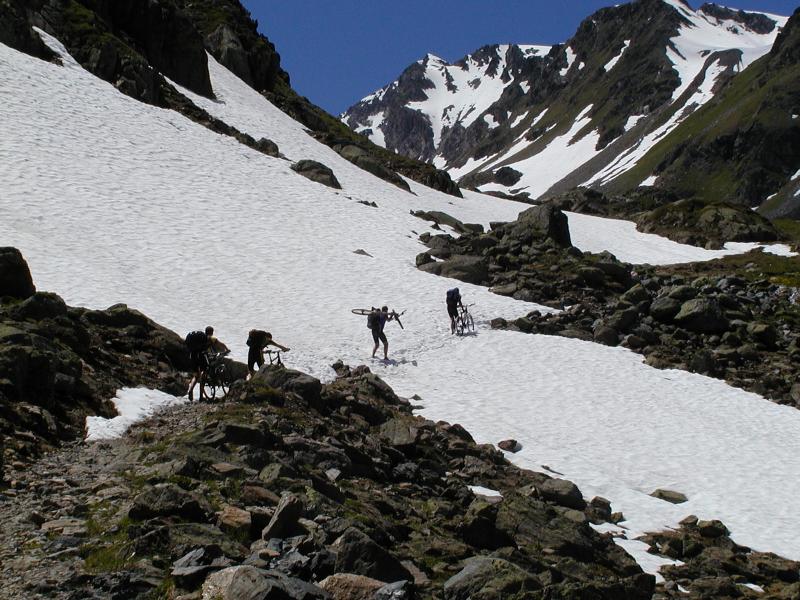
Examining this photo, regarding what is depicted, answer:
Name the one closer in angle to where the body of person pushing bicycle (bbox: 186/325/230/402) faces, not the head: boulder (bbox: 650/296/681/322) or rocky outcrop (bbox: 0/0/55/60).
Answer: the boulder

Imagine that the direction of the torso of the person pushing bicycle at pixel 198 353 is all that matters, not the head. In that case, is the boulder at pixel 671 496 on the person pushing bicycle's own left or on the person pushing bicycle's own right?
on the person pushing bicycle's own right

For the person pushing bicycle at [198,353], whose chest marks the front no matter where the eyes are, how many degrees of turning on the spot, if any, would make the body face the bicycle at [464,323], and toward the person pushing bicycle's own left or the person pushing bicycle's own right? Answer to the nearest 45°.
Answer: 0° — they already face it

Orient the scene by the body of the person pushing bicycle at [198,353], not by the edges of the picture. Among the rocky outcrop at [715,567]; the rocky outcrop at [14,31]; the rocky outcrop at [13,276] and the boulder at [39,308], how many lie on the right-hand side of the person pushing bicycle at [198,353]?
1

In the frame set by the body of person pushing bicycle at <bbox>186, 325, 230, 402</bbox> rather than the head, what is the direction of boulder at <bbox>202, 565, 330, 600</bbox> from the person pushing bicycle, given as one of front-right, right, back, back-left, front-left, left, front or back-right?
back-right

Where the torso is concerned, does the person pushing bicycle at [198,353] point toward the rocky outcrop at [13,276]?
no

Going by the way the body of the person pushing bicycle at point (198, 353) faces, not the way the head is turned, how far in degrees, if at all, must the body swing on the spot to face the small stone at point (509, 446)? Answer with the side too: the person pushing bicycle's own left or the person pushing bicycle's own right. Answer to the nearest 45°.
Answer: approximately 45° to the person pushing bicycle's own right

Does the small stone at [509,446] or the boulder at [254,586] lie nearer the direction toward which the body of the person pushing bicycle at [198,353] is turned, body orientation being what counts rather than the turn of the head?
the small stone

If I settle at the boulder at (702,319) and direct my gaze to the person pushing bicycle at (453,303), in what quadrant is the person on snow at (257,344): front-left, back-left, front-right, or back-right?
front-left

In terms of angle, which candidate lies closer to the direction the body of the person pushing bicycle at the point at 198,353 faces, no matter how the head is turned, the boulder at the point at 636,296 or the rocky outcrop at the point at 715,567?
the boulder

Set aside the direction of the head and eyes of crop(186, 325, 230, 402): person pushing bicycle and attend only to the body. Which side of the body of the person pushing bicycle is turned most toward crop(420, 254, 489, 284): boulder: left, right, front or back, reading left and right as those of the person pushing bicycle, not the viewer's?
front

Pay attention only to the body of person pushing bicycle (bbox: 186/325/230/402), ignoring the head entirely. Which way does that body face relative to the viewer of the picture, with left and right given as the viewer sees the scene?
facing away from the viewer and to the right of the viewer

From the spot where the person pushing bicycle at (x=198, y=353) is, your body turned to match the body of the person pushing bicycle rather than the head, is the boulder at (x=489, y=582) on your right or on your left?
on your right

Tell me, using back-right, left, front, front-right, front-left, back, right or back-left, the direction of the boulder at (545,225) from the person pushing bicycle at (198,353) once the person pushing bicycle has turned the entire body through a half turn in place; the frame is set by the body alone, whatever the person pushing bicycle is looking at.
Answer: back

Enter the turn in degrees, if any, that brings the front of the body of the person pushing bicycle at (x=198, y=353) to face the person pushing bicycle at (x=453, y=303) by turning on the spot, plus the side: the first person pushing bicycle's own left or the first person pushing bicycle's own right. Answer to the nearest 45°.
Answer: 0° — they already face them

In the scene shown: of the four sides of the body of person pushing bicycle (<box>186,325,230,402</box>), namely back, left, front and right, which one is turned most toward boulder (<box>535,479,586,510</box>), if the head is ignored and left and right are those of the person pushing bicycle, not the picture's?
right

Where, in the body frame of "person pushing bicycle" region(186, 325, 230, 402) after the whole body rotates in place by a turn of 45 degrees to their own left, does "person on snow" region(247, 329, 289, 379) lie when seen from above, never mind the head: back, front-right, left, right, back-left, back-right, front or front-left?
front-right

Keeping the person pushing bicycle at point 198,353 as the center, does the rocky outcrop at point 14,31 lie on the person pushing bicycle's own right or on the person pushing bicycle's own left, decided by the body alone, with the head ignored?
on the person pushing bicycle's own left

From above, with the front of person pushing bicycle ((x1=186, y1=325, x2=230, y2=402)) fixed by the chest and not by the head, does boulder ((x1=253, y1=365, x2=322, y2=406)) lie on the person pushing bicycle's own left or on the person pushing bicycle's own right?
on the person pushing bicycle's own right

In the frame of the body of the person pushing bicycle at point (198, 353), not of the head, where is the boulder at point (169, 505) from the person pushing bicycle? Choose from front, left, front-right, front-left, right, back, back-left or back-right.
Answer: back-right
